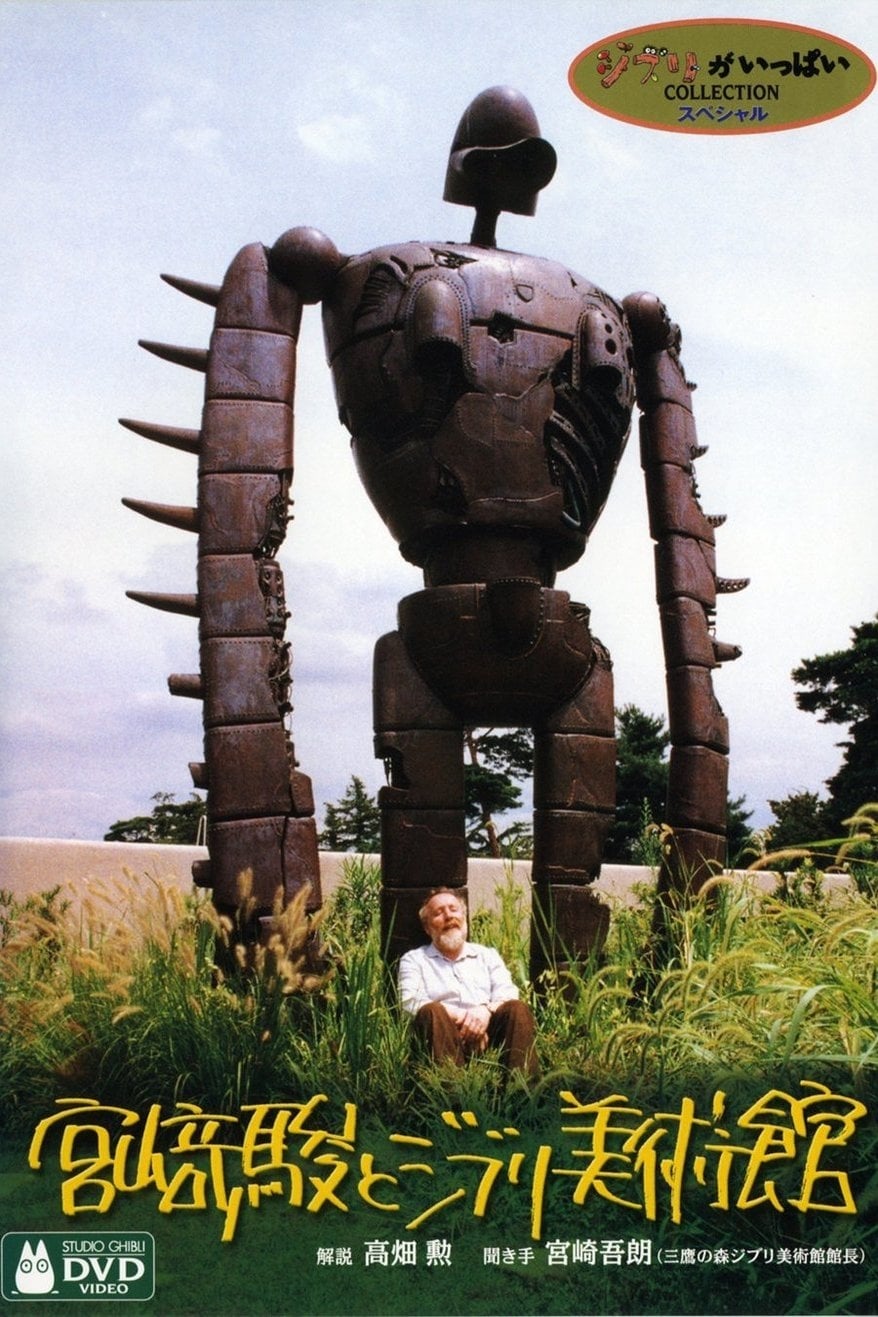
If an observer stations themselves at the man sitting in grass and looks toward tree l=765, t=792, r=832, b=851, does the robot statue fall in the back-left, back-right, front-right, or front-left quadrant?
front-left

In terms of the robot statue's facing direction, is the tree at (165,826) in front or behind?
behind

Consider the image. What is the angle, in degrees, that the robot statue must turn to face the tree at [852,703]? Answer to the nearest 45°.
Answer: approximately 90° to its left

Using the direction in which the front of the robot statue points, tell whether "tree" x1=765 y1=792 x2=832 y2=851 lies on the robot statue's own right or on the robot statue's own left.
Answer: on the robot statue's own left

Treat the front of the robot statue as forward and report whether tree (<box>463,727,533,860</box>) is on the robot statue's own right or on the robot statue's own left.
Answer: on the robot statue's own left

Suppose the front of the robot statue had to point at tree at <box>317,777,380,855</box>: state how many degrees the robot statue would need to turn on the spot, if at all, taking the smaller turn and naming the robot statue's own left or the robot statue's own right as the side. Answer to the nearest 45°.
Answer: approximately 135° to the robot statue's own left

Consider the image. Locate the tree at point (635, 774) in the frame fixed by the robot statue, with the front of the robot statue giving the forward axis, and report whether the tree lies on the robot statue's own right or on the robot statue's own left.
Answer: on the robot statue's own left
